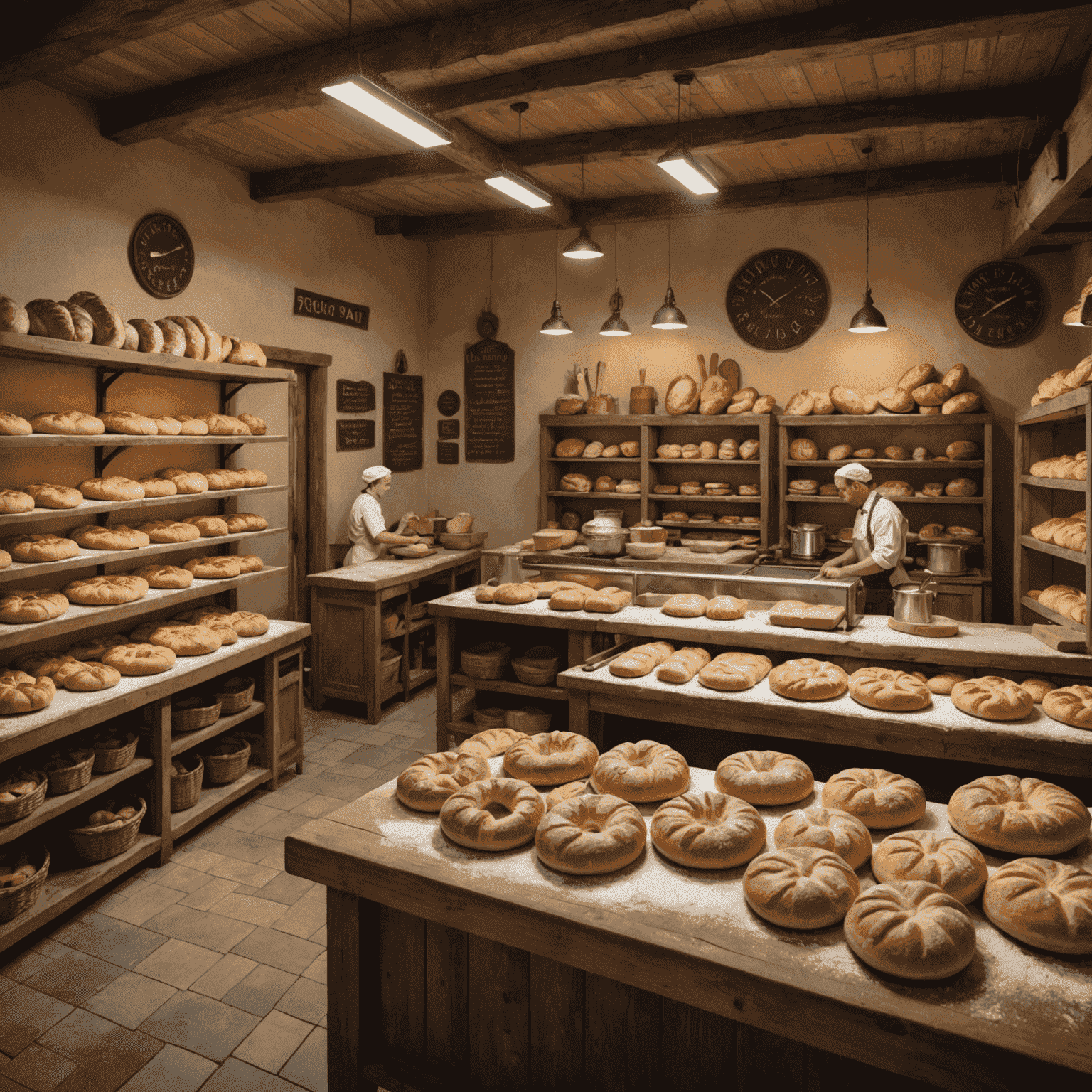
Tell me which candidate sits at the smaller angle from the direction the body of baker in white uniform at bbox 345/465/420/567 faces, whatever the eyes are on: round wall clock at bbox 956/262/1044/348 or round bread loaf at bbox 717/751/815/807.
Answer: the round wall clock

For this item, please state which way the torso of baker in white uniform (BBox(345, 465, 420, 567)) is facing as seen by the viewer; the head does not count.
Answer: to the viewer's right

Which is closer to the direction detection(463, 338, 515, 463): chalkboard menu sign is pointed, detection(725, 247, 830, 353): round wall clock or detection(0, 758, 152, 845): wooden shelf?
the wooden shelf

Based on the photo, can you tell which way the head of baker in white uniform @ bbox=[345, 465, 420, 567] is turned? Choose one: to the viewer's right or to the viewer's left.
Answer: to the viewer's right

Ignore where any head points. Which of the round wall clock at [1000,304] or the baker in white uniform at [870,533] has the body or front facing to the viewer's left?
the baker in white uniform

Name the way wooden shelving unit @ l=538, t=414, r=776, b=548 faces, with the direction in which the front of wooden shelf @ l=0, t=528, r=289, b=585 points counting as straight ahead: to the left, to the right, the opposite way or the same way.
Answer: to the right

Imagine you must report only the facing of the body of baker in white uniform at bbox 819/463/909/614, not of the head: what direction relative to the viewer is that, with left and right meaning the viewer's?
facing to the left of the viewer

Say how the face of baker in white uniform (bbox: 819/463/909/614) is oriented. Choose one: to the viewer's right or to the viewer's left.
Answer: to the viewer's left

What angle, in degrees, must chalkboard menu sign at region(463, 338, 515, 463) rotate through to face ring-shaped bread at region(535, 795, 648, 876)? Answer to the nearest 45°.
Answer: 0° — it already faces it
